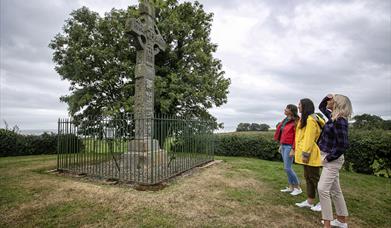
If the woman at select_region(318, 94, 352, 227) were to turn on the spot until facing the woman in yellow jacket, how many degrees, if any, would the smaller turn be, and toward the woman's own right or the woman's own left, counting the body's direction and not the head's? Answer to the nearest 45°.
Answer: approximately 45° to the woman's own right

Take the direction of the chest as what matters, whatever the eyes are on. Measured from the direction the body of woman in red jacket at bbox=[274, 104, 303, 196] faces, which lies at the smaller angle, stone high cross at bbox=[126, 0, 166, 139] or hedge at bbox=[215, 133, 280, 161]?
the stone high cross

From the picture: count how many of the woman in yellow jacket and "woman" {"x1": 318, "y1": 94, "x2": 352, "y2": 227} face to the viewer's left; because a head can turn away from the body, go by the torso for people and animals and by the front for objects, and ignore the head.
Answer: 2

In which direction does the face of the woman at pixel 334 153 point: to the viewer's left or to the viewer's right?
to the viewer's left

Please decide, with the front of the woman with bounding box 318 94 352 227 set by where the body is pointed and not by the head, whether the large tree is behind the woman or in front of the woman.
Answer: in front

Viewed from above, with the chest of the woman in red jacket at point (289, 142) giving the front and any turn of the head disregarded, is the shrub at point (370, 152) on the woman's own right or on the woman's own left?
on the woman's own right

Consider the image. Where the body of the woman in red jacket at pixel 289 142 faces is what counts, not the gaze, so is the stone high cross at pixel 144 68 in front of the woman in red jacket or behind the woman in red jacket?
in front

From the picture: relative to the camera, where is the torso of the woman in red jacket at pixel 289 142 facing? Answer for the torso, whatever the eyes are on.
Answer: to the viewer's left

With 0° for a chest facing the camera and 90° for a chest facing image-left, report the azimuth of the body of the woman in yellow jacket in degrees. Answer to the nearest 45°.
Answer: approximately 90°

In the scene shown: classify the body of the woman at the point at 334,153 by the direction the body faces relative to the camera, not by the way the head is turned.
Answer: to the viewer's left

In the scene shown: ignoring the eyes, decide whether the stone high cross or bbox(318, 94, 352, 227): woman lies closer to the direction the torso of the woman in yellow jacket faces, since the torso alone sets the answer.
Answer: the stone high cross
